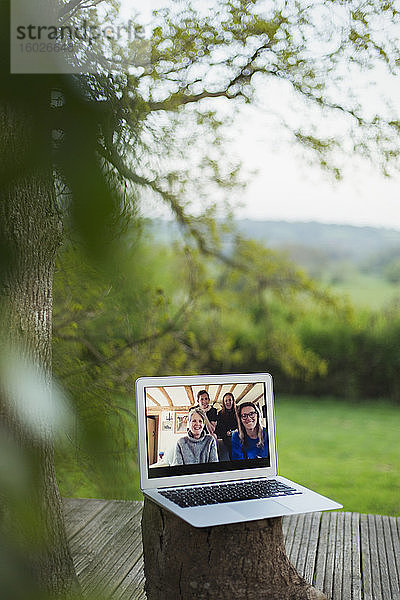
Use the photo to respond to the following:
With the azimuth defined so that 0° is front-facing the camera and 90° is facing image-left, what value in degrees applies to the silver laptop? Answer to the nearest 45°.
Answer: approximately 315°

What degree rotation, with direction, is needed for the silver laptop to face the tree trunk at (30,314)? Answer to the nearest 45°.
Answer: approximately 90° to its right
